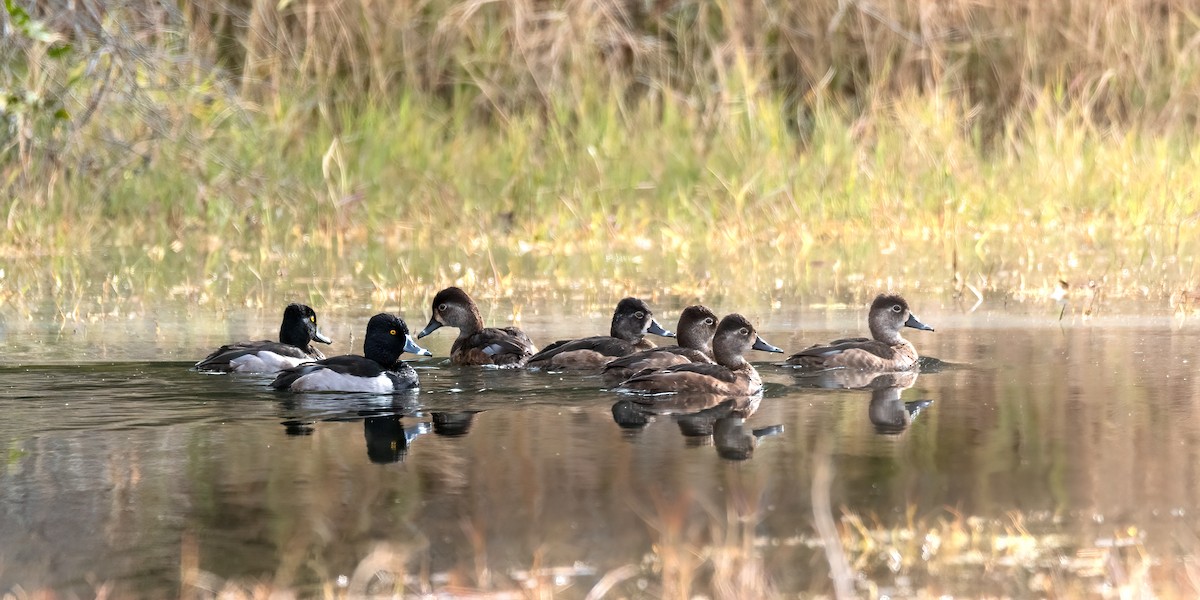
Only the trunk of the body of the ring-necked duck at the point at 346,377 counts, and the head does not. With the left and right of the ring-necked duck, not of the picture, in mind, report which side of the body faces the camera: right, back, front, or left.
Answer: right

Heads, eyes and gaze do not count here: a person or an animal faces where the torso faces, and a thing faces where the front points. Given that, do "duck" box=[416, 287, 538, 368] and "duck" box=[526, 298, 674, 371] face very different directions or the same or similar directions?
very different directions

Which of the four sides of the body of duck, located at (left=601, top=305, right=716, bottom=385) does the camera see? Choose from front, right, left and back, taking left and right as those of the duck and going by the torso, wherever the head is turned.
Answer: right

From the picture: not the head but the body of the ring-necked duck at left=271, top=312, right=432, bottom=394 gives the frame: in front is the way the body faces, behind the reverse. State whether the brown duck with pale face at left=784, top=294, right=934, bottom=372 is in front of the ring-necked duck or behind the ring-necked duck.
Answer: in front

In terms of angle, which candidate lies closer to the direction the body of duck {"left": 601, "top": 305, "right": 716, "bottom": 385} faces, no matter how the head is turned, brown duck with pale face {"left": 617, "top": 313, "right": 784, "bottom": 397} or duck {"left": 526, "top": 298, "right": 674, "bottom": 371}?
the brown duck with pale face

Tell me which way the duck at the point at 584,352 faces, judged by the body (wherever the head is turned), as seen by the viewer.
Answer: to the viewer's right

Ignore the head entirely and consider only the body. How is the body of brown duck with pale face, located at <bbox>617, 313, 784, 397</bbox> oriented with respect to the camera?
to the viewer's right

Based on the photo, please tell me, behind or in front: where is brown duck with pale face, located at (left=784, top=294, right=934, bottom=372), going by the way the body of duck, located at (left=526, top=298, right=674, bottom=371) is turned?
in front

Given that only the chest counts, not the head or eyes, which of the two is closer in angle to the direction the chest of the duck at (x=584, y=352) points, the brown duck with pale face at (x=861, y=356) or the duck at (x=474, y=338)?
the brown duck with pale face

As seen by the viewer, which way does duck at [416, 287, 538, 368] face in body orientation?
to the viewer's left

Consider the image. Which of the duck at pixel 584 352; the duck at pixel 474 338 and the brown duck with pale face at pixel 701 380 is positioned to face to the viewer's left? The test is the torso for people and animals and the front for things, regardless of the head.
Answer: the duck at pixel 474 338

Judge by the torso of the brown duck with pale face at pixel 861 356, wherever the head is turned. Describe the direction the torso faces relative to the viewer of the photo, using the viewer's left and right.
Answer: facing to the right of the viewer

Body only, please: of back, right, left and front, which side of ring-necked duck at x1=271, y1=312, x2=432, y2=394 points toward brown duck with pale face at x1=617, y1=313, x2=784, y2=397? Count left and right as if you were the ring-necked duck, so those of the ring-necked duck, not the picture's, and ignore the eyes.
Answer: front

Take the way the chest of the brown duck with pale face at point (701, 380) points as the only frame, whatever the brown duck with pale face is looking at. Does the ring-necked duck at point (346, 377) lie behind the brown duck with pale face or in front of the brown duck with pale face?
behind
